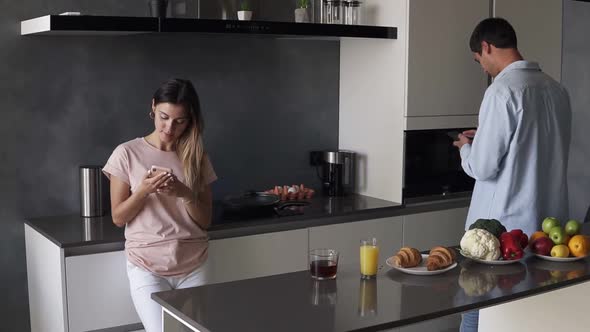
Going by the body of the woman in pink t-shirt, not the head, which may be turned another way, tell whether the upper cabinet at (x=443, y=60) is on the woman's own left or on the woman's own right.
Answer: on the woman's own left

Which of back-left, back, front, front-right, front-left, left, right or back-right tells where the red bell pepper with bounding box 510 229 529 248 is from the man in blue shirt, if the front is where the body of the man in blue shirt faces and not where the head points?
back-left

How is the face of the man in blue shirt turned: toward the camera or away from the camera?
away from the camera

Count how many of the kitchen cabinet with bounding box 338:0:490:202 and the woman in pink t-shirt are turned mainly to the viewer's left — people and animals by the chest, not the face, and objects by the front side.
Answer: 0

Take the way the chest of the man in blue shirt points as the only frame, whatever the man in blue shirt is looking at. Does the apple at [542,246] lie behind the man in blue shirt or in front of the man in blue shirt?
behind

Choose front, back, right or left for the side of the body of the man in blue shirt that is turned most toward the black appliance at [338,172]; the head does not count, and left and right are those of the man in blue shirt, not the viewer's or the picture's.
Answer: front

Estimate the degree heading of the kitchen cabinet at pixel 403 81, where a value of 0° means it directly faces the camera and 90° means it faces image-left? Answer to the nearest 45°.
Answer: approximately 315°

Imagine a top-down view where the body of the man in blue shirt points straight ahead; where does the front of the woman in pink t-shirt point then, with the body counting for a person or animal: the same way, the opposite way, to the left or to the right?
the opposite way

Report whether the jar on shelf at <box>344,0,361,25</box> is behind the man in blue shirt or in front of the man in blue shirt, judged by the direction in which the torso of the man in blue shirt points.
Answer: in front

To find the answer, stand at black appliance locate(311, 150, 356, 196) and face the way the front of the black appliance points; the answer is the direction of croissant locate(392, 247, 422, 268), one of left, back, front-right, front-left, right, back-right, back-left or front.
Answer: left

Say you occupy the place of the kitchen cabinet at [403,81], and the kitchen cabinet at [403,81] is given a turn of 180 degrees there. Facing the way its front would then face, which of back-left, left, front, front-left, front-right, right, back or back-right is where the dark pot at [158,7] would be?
left

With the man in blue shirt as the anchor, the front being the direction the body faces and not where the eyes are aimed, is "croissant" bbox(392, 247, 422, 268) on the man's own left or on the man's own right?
on the man's own left

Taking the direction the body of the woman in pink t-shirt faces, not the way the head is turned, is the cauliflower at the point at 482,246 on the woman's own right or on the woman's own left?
on the woman's own left
